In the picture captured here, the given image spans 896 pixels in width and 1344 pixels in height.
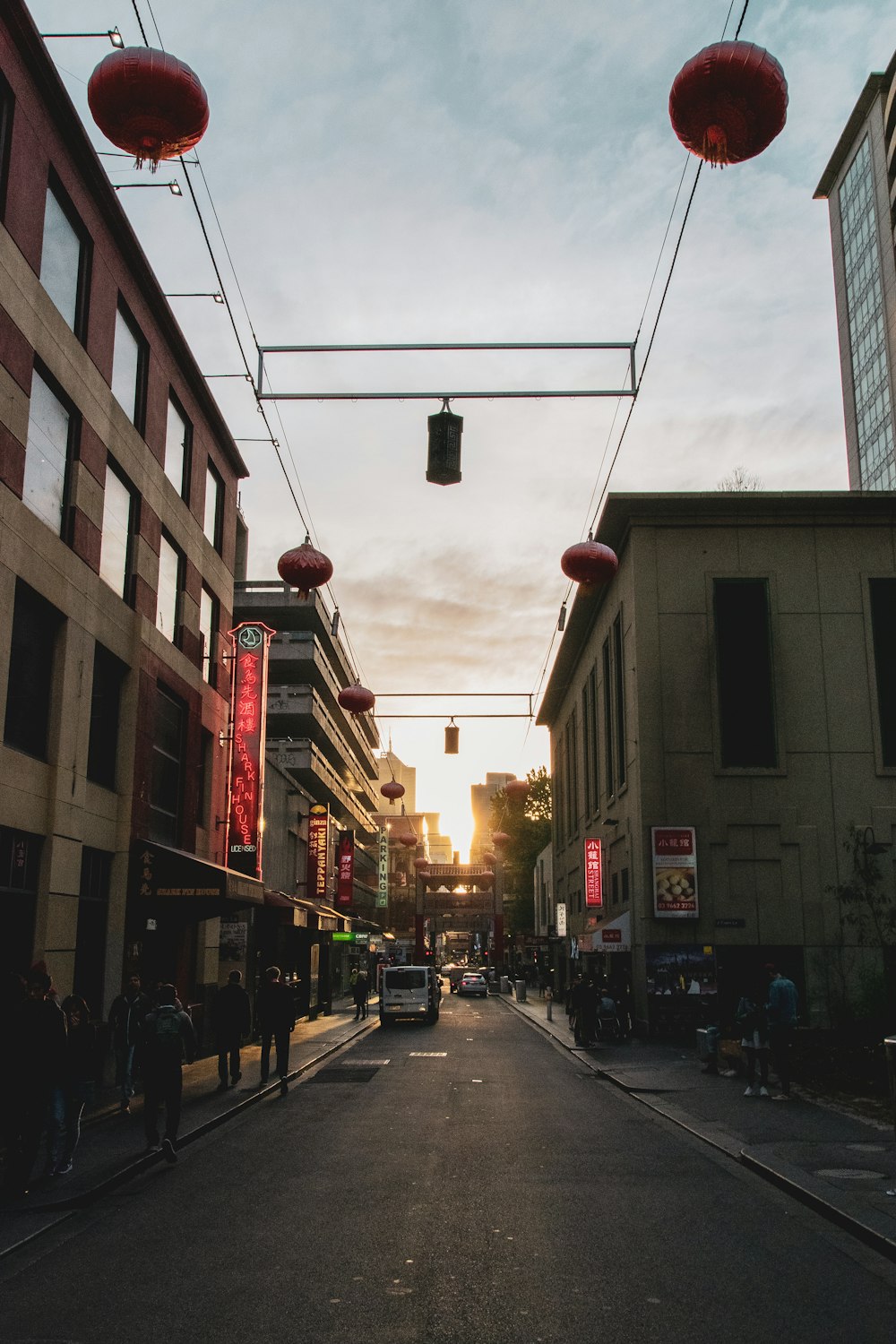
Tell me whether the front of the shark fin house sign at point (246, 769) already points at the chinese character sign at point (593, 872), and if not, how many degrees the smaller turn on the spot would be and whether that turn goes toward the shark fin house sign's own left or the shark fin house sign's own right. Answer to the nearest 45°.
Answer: approximately 135° to the shark fin house sign's own left

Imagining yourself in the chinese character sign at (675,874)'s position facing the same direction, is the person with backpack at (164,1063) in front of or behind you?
in front

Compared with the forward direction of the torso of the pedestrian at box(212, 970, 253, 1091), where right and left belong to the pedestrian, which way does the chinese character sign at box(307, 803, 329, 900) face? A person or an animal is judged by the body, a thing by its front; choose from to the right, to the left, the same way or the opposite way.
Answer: the opposite way

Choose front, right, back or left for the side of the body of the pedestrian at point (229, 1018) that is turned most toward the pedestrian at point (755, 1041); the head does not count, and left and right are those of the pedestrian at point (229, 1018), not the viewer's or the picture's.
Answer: right

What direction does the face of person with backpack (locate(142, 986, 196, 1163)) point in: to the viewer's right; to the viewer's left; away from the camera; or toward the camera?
away from the camera

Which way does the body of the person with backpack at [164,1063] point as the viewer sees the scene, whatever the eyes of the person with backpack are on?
away from the camera

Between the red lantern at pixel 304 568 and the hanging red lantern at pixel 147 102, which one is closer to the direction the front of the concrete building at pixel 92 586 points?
the red lantern

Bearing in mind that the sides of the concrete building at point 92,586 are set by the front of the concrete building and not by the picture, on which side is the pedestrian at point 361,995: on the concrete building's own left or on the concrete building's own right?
on the concrete building's own left

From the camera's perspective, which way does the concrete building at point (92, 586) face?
to the viewer's right
